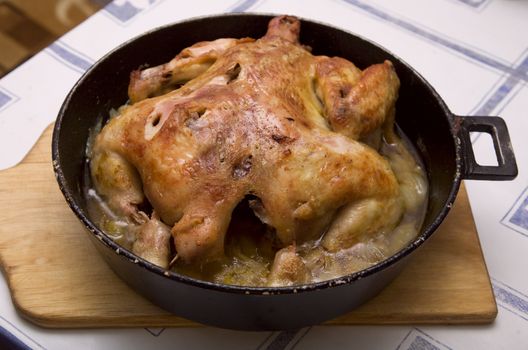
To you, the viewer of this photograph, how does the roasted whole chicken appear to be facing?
facing away from the viewer
